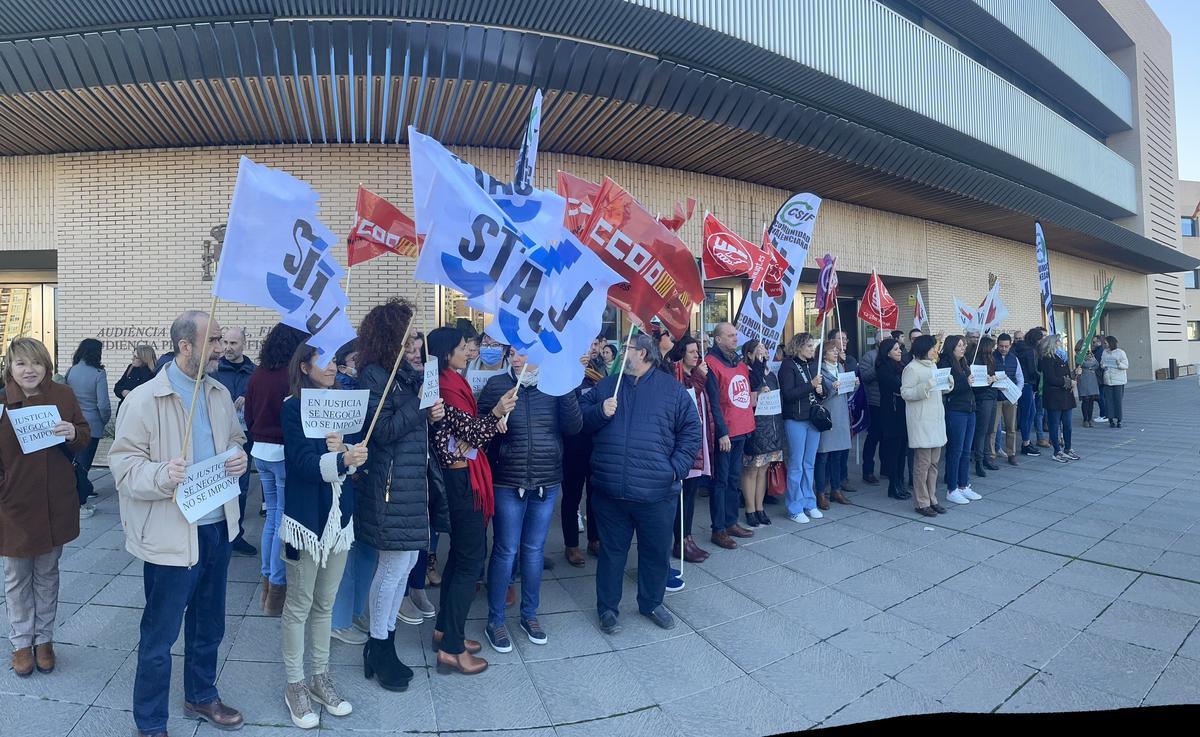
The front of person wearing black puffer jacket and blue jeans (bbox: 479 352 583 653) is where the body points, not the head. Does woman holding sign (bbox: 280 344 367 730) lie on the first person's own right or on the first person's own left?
on the first person's own right

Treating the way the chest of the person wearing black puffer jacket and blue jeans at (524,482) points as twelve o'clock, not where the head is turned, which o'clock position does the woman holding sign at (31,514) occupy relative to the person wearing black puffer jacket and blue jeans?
The woman holding sign is roughly at 3 o'clock from the person wearing black puffer jacket and blue jeans.

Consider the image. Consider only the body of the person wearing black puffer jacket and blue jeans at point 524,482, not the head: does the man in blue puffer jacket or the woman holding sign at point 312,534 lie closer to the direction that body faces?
the woman holding sign

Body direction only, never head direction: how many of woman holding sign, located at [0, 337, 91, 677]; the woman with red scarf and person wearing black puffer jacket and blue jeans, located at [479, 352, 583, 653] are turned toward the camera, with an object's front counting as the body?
2

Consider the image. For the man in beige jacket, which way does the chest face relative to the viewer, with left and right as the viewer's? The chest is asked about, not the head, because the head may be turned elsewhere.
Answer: facing the viewer and to the right of the viewer

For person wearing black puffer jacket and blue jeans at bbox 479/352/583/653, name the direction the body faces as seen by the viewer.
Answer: toward the camera

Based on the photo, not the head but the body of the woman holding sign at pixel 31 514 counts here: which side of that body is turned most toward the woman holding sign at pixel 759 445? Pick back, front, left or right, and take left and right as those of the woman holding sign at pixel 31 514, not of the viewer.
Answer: left

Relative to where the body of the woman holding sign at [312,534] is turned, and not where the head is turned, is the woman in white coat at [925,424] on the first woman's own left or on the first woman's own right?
on the first woman's own left

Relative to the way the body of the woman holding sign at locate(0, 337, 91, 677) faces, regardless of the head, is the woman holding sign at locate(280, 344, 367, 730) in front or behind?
in front

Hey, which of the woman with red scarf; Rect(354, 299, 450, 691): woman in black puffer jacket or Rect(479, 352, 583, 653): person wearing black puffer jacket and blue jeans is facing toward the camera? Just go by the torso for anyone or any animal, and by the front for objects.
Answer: the person wearing black puffer jacket and blue jeans

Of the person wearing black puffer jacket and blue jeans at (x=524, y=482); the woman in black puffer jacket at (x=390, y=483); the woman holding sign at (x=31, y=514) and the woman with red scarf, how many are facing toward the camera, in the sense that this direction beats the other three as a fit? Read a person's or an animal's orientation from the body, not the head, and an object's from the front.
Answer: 2
